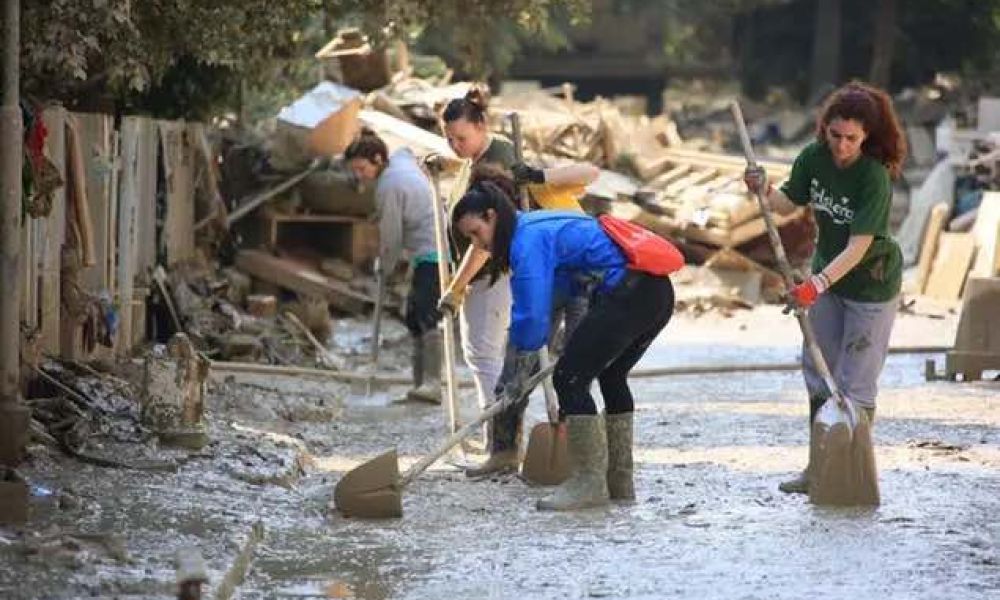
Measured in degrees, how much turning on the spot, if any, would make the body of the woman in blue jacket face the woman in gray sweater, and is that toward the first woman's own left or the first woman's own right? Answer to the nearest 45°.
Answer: approximately 90° to the first woman's own right

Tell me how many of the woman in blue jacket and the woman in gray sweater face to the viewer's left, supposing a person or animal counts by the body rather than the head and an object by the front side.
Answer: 2

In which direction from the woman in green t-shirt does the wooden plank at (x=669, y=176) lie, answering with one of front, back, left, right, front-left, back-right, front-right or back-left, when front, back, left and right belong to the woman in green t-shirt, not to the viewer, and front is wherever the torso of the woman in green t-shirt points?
back-right

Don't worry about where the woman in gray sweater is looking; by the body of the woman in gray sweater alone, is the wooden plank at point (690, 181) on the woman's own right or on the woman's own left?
on the woman's own right

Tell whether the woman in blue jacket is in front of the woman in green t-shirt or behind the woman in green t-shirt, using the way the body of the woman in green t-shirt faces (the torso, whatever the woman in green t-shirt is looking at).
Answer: in front

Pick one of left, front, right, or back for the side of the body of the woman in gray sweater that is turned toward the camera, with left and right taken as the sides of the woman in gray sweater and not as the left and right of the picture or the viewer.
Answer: left

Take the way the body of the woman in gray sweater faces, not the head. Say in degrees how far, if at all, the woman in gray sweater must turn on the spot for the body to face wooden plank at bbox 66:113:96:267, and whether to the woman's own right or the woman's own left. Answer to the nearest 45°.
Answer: approximately 45° to the woman's own left

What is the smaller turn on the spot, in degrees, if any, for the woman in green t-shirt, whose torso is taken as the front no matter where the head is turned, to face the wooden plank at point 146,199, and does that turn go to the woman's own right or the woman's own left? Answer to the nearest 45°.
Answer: approximately 90° to the woman's own right

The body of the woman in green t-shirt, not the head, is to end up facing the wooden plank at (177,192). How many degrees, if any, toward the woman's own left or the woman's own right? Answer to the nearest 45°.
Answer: approximately 90° to the woman's own right

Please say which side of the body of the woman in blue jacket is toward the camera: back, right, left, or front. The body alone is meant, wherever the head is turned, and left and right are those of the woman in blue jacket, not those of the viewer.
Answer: left
